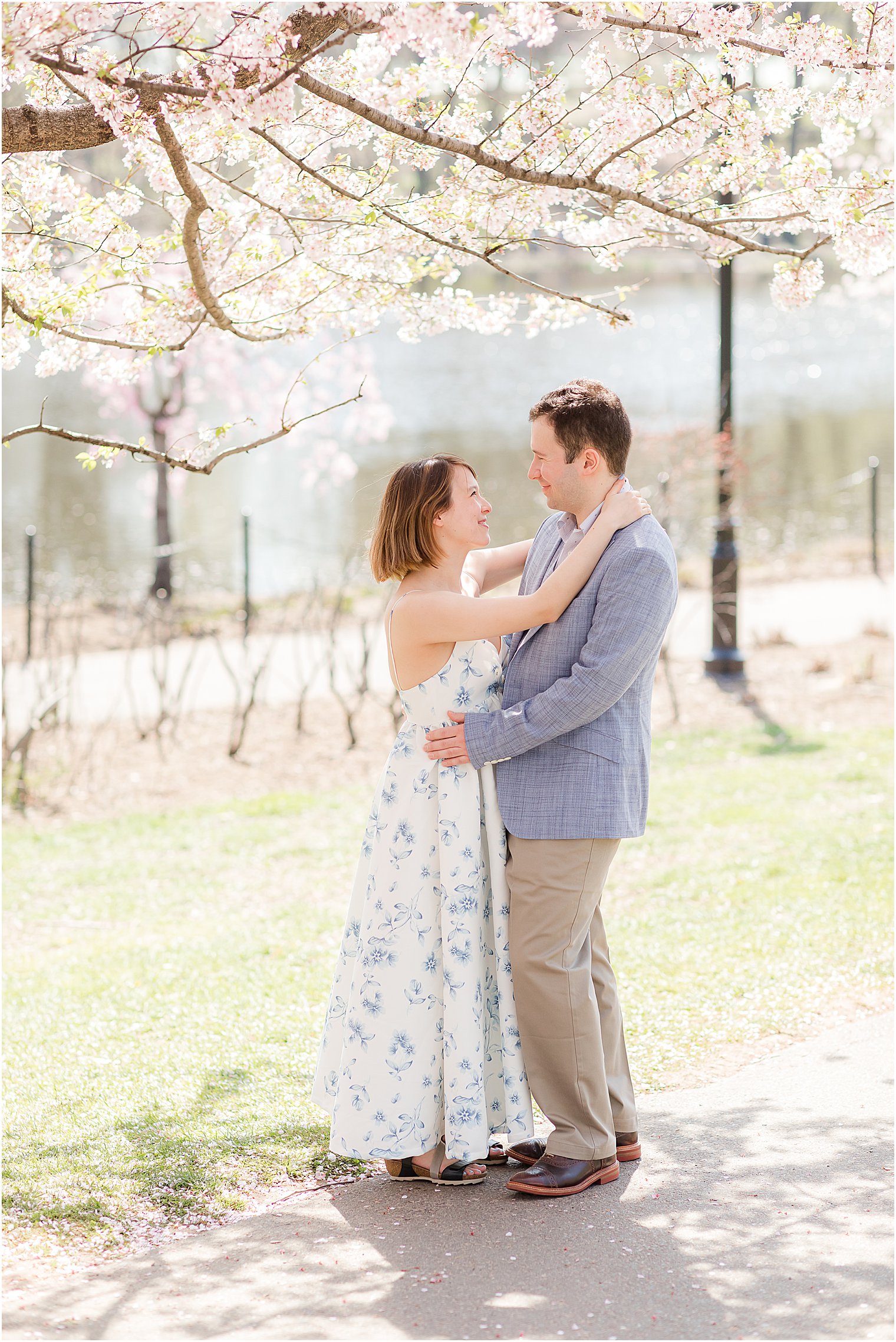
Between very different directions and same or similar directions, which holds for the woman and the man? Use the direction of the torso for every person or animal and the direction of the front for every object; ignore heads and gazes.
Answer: very different directions

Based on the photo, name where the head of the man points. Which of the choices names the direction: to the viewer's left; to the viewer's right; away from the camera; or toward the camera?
to the viewer's left

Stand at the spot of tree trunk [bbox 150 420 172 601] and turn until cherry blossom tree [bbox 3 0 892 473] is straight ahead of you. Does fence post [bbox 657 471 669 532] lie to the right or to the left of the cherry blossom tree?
left

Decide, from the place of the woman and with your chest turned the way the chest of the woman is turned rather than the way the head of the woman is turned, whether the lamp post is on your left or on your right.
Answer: on your left

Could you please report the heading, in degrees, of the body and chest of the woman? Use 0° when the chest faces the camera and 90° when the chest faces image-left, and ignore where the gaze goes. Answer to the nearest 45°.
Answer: approximately 270°

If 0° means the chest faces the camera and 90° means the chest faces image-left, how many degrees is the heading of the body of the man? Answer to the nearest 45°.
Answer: approximately 90°

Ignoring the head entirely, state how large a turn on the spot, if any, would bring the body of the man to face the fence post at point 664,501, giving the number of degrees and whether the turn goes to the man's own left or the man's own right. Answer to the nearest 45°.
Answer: approximately 90° to the man's own right

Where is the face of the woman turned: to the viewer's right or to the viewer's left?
to the viewer's right

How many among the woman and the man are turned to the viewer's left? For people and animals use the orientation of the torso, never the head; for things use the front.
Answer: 1

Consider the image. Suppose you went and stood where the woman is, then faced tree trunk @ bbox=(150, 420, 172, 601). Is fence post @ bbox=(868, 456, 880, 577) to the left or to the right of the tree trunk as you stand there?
right

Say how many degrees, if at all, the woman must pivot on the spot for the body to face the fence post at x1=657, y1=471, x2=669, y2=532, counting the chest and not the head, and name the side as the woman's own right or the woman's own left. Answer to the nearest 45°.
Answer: approximately 90° to the woman's own left
